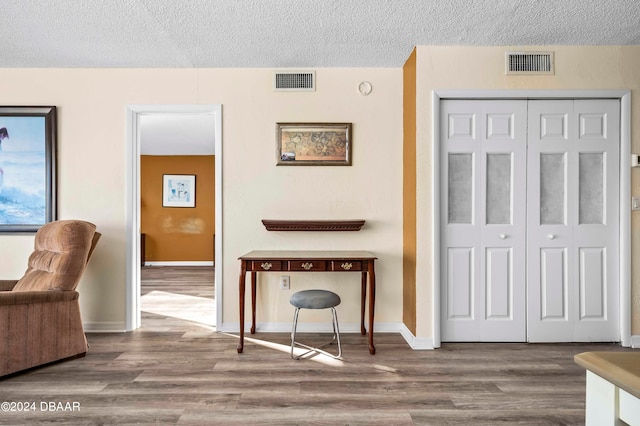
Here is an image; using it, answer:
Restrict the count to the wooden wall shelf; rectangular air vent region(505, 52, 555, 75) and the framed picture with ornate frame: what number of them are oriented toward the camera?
3

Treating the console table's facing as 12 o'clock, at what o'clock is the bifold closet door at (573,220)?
The bifold closet door is roughly at 9 o'clock from the console table.

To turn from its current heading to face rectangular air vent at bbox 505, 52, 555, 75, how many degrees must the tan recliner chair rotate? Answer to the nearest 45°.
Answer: approximately 90° to its left

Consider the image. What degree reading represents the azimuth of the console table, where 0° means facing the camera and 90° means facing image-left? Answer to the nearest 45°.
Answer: approximately 0°

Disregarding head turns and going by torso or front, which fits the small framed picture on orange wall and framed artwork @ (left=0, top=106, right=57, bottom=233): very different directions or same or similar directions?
same or similar directions

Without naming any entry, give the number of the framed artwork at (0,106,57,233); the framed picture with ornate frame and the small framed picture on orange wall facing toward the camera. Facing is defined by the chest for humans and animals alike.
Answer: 3

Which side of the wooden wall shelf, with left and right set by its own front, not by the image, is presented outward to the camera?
front

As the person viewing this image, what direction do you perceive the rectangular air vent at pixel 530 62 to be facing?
facing the viewer

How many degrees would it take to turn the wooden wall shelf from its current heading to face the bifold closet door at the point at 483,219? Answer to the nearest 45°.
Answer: approximately 90° to its left
